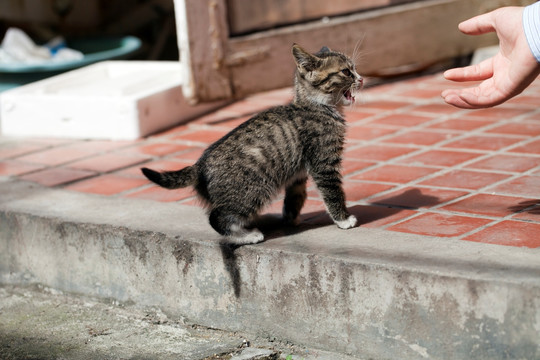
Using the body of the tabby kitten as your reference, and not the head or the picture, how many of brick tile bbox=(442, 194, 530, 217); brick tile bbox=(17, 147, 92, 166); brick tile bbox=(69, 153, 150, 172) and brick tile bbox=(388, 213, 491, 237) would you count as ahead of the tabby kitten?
2

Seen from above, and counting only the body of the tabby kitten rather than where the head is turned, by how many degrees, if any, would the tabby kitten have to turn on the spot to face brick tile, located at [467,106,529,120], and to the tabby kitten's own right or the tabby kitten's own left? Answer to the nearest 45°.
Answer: approximately 45° to the tabby kitten's own left

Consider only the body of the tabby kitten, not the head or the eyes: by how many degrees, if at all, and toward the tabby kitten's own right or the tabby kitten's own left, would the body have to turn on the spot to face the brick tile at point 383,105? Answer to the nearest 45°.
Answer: approximately 90° to the tabby kitten's own left

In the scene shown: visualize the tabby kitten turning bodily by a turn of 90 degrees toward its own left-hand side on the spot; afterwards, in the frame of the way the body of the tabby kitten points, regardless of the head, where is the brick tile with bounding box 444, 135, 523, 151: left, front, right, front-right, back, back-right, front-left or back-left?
front-right

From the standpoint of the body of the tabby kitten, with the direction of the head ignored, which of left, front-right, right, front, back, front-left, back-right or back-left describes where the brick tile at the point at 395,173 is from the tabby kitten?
front-left

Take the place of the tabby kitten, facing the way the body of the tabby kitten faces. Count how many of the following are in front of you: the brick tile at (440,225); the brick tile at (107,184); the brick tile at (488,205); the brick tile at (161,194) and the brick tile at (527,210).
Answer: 3

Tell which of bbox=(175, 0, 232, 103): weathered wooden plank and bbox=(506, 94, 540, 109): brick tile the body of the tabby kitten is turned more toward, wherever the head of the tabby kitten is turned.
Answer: the brick tile

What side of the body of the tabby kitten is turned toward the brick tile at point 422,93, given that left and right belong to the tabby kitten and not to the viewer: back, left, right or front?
left

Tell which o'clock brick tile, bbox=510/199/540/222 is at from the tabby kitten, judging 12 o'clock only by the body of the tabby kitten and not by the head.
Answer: The brick tile is roughly at 12 o'clock from the tabby kitten.

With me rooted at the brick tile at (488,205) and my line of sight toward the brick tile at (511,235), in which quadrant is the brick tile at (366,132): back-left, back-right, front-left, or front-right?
back-right

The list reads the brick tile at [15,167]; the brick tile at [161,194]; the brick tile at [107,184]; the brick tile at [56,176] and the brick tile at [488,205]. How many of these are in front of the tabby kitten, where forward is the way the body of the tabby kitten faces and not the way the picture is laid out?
1

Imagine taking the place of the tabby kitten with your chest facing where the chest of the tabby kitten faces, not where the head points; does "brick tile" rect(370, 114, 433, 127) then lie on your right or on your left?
on your left

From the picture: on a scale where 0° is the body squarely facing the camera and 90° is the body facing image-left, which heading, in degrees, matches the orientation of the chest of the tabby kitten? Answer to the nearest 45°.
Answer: approximately 270°

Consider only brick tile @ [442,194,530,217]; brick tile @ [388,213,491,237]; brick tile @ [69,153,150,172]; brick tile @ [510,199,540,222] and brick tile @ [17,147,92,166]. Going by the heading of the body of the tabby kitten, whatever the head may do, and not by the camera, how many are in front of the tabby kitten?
3
